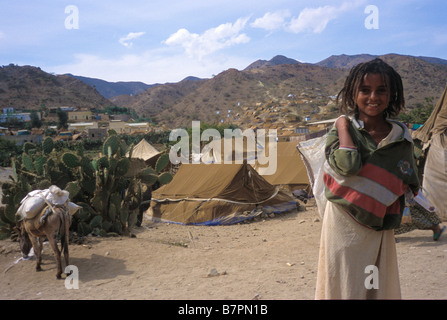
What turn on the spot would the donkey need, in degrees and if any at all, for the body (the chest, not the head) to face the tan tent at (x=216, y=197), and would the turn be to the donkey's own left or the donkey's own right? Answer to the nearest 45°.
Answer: approximately 90° to the donkey's own right

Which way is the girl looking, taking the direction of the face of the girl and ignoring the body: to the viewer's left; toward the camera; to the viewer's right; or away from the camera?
toward the camera

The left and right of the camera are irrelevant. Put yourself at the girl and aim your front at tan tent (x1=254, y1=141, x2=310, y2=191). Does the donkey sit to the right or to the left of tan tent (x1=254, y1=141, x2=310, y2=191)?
left

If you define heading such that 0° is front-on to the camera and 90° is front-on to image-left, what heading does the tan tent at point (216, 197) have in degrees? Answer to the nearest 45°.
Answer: approximately 315°

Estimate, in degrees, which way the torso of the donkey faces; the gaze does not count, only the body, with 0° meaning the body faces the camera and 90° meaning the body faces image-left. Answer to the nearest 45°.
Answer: approximately 135°

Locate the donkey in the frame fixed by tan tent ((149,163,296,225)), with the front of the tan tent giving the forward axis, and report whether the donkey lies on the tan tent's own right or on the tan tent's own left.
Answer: on the tan tent's own right

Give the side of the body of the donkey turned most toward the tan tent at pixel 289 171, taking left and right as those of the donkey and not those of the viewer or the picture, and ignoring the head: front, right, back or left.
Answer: right

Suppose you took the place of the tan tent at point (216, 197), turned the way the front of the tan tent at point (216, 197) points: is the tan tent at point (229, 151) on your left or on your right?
on your left

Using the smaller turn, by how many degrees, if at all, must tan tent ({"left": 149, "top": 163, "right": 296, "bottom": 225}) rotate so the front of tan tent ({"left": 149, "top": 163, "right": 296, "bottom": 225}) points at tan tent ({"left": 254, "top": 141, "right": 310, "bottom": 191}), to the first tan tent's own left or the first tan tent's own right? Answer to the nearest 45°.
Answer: approximately 90° to the first tan tent's own left

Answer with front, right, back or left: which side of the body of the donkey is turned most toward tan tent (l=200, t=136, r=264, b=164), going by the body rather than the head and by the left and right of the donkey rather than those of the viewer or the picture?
right

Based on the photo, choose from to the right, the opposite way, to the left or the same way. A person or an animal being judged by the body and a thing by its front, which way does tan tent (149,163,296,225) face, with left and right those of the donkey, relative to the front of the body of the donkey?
the opposite way

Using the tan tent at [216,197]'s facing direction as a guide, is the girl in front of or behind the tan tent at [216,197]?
in front

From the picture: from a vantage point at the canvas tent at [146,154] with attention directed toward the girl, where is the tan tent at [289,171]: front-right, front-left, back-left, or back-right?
front-left
